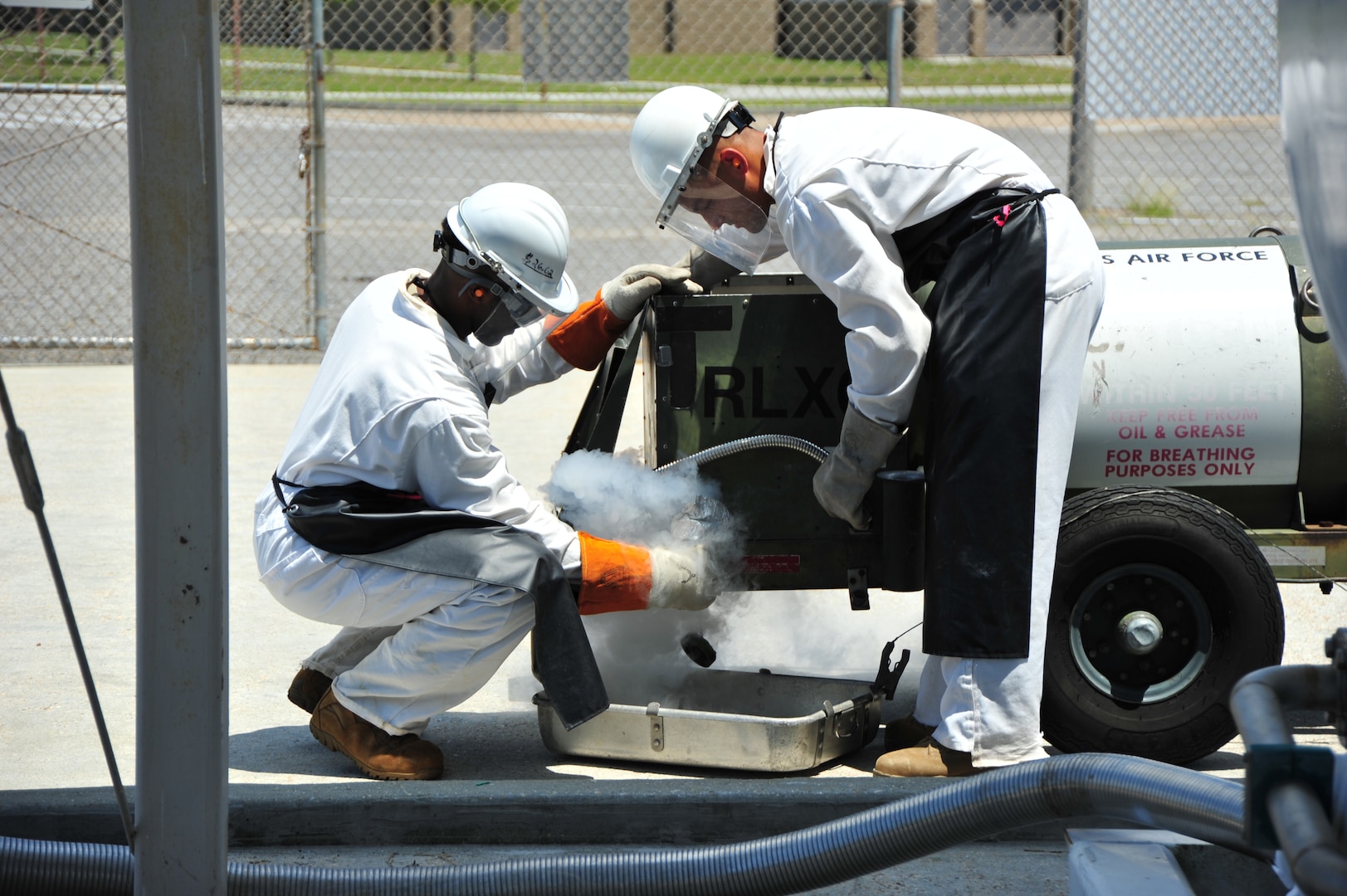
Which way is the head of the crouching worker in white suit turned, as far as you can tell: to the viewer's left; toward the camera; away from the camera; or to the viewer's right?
to the viewer's right

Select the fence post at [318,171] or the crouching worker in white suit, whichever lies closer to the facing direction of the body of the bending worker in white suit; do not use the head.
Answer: the crouching worker in white suit

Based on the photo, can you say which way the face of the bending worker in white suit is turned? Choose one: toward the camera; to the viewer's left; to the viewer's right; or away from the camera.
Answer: to the viewer's left

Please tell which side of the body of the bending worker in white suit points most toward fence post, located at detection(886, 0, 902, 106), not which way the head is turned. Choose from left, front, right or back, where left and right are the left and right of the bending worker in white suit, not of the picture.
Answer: right

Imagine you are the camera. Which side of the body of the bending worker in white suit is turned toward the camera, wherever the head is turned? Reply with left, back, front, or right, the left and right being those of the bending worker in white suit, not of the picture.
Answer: left

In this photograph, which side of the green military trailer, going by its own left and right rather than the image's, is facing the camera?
right

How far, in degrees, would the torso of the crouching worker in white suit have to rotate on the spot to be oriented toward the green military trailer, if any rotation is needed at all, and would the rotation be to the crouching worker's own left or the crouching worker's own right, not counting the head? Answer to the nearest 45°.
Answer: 0° — they already face it

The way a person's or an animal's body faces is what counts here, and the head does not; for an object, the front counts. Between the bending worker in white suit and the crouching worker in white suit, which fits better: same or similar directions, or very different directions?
very different directions

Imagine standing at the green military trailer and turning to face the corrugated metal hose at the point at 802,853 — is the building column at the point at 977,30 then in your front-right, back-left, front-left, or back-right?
back-right

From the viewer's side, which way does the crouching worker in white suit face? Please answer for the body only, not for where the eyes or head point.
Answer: to the viewer's right

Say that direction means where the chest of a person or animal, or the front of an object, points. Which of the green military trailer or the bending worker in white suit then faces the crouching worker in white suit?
the bending worker in white suit
